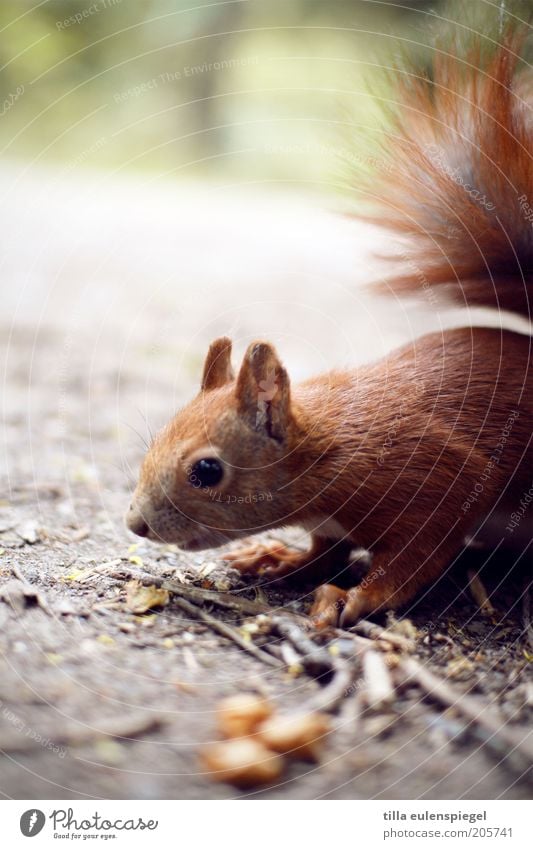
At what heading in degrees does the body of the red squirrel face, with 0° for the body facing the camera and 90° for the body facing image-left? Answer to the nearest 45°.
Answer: approximately 90°
